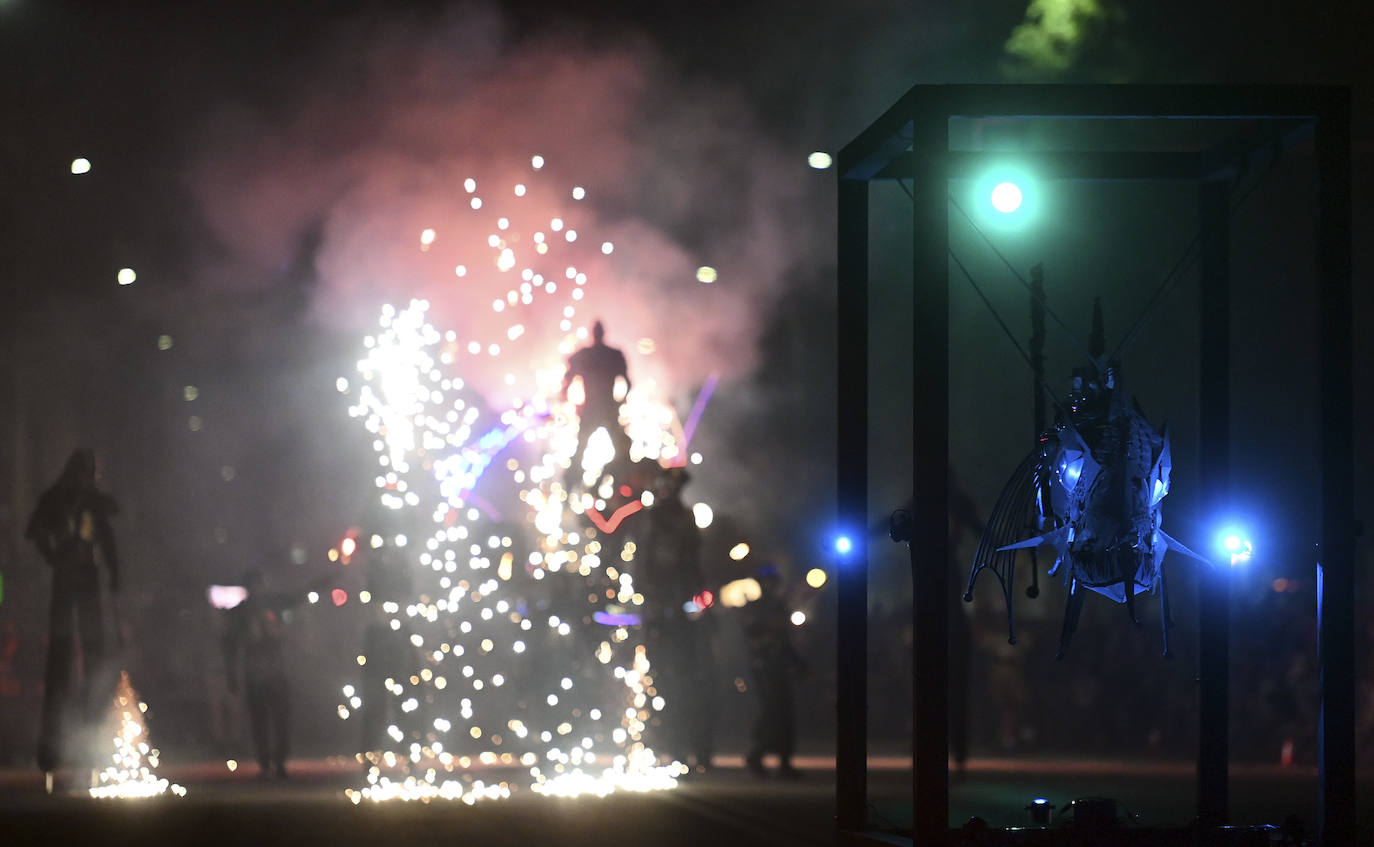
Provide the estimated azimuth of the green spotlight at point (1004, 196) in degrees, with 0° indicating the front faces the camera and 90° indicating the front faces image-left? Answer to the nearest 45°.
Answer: approximately 0°

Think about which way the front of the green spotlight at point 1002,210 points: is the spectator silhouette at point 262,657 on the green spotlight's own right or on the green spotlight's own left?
on the green spotlight's own right

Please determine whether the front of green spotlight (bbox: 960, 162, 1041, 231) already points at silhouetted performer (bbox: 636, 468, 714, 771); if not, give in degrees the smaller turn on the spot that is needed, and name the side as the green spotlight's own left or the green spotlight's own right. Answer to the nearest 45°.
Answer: approximately 45° to the green spotlight's own right

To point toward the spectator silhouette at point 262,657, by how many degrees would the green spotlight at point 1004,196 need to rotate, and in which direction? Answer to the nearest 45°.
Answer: approximately 135° to its right

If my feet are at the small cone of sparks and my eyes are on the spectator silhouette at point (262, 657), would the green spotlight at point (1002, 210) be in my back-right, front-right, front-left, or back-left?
front-right

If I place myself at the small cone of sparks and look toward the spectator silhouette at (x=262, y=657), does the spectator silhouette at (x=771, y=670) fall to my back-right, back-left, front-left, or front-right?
front-right

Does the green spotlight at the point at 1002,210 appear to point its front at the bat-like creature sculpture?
yes
